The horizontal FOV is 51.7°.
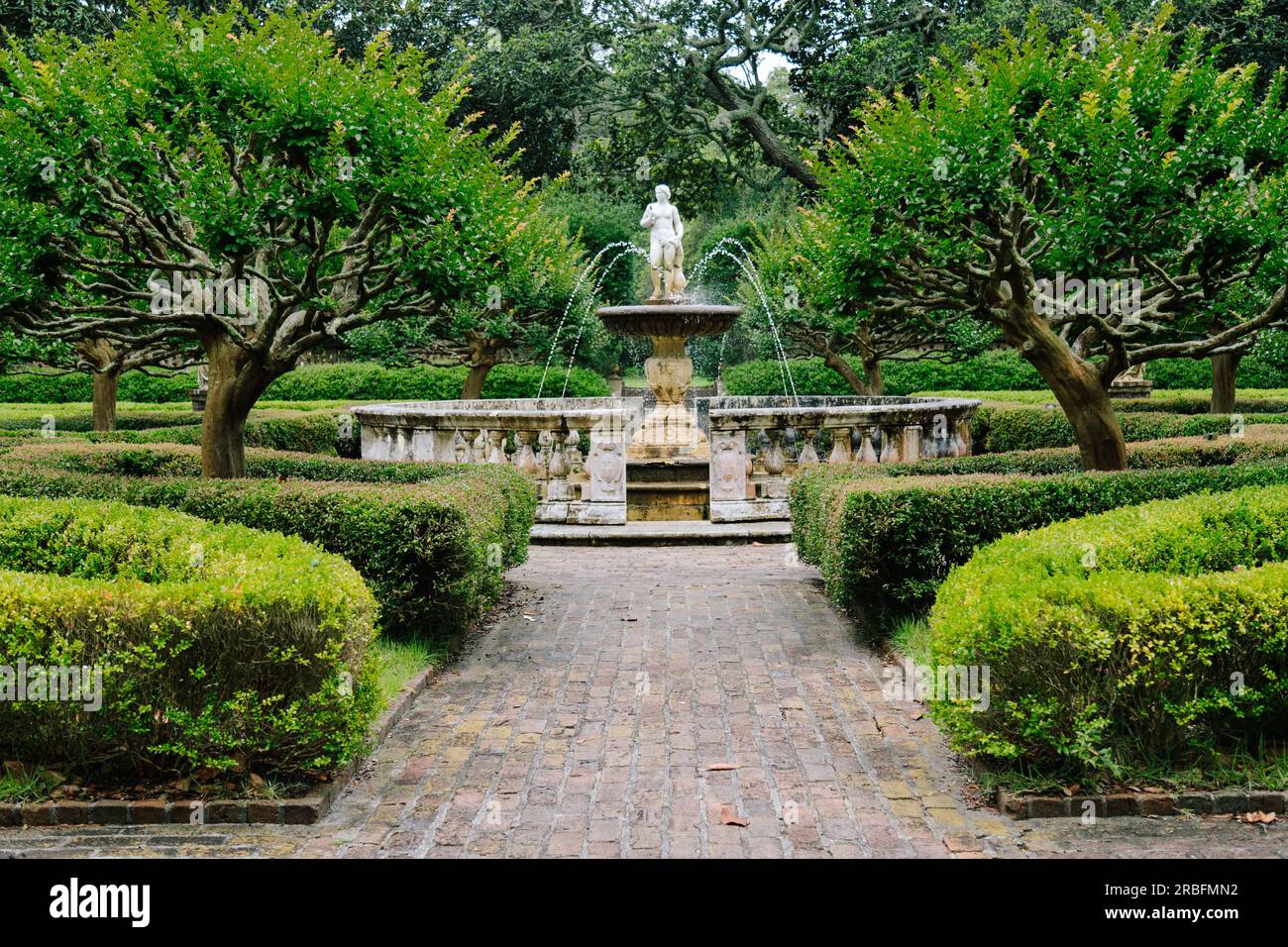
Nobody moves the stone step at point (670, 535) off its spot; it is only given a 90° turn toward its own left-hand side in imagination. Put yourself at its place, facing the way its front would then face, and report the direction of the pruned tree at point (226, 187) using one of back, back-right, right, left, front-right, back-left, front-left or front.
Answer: back-right

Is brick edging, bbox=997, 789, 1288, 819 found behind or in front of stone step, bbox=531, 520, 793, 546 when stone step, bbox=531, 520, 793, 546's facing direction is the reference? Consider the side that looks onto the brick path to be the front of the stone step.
in front

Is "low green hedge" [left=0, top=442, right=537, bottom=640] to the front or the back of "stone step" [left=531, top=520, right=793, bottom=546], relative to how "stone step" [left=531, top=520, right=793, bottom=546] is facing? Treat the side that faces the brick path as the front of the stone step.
to the front

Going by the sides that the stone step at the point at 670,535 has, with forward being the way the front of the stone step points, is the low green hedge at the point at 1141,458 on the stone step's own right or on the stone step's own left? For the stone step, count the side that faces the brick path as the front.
on the stone step's own left

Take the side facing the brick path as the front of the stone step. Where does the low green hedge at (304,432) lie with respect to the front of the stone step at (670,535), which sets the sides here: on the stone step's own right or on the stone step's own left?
on the stone step's own right

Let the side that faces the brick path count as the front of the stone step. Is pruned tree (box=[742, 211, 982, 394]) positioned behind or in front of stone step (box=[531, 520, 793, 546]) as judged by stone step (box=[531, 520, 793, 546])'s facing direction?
behind

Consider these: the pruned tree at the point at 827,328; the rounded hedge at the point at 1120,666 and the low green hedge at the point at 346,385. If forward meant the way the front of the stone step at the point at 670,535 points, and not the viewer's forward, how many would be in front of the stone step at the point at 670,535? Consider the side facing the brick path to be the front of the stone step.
1

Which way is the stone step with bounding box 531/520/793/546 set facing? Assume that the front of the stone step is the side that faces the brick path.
toward the camera

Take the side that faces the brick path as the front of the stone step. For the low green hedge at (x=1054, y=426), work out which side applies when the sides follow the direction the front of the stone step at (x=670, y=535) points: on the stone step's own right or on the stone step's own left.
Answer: on the stone step's own left

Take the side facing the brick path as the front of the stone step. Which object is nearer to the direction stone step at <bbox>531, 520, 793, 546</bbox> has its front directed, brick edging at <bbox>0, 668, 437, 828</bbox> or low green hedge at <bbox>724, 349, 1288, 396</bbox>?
the brick edging

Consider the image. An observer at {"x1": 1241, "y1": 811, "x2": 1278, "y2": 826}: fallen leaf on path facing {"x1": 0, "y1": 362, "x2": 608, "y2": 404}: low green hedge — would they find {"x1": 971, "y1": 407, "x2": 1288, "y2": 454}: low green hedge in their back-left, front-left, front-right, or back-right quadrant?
front-right
